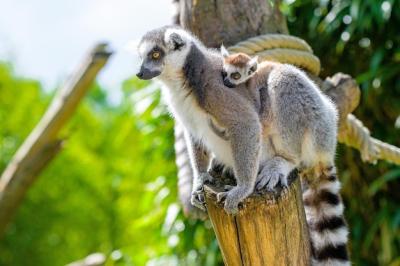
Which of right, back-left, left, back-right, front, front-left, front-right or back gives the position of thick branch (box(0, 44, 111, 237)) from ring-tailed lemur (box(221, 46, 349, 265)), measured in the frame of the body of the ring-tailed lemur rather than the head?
front-right

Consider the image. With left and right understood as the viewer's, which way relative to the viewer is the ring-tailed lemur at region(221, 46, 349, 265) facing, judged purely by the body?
facing to the left of the viewer

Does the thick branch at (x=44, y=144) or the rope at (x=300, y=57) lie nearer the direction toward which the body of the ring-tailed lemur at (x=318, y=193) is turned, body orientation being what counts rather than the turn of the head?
the thick branch

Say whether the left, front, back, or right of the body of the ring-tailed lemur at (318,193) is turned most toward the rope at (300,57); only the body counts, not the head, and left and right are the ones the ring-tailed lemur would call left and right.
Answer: right
